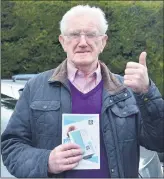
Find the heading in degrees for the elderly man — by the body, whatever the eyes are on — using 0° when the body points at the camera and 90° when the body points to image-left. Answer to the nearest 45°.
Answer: approximately 0°
